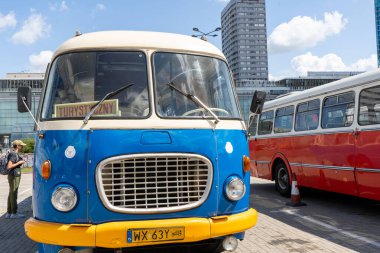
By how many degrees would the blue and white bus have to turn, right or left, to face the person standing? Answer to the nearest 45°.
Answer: approximately 135° to its right

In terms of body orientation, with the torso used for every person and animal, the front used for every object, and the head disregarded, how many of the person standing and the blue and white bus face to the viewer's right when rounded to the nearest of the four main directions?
1

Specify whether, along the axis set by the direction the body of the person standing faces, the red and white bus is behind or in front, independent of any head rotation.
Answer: in front

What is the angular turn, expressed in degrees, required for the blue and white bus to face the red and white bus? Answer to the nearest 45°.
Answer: approximately 135° to its left

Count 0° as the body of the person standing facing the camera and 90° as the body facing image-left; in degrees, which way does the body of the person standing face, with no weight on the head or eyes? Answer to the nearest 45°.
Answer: approximately 270°

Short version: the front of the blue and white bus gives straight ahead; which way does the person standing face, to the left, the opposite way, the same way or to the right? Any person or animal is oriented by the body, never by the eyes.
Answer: to the left
